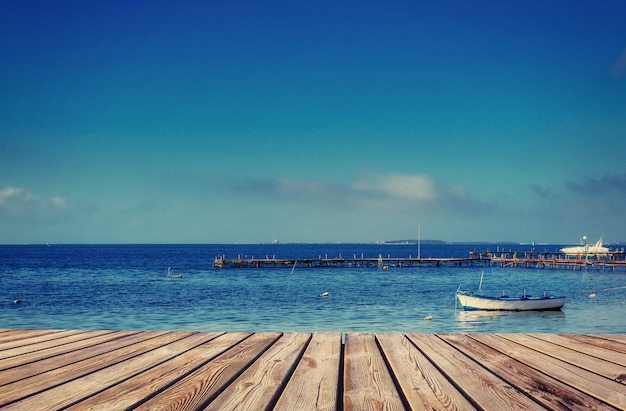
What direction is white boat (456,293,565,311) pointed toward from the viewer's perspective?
to the viewer's left

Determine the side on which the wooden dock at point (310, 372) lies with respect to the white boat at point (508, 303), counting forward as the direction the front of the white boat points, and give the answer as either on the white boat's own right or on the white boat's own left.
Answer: on the white boat's own left
